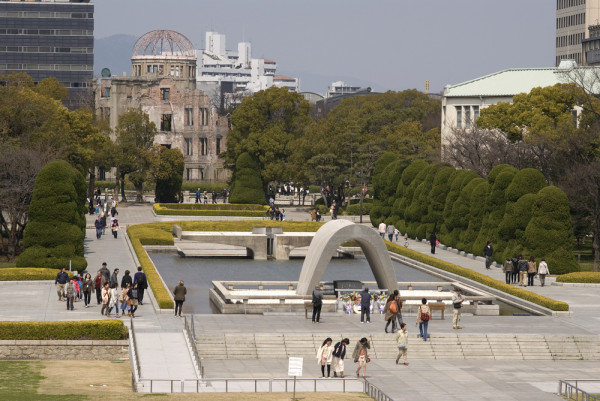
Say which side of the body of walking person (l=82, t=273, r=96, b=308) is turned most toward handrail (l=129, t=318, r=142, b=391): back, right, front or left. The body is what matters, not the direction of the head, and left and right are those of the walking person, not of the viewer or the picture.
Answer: front

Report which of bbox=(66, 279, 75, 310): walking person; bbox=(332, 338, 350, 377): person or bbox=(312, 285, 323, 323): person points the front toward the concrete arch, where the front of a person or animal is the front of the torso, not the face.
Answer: bbox=(312, 285, 323, 323): person

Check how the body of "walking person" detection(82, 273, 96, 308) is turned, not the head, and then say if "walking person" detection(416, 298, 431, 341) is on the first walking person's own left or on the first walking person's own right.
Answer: on the first walking person's own left

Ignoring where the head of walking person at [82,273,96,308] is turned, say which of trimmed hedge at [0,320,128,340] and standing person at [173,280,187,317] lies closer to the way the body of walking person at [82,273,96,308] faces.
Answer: the trimmed hedge

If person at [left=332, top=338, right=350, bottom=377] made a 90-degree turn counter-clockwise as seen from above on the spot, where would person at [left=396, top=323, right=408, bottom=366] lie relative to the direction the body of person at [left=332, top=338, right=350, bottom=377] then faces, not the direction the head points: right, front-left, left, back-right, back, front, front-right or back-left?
front

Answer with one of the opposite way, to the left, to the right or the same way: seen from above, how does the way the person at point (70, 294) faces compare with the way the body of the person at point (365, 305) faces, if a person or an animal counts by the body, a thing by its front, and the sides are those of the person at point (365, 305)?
the opposite way

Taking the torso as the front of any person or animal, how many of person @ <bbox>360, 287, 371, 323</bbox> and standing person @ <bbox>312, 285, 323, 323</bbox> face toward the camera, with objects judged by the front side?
0

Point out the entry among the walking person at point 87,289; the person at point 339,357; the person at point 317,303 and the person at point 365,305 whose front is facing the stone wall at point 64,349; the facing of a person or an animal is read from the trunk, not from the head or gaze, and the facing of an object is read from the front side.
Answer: the walking person at point 87,289

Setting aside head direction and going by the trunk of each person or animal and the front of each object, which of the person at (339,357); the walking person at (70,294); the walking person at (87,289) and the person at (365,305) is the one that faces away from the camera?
the person at (365,305)

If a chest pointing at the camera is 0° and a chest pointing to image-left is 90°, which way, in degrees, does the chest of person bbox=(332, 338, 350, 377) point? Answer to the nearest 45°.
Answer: approximately 315°

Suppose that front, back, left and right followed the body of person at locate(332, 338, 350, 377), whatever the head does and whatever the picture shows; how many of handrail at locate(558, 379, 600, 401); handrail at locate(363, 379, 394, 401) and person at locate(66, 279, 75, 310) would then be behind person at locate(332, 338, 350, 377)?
1

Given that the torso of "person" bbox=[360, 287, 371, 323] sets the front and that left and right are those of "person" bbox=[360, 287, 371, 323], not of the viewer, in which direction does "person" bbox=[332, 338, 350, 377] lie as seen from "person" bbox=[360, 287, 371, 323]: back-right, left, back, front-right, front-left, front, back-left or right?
back

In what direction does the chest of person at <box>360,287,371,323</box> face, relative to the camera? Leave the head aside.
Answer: away from the camera

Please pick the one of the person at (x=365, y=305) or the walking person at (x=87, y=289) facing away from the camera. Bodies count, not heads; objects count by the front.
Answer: the person at (x=365, y=305)

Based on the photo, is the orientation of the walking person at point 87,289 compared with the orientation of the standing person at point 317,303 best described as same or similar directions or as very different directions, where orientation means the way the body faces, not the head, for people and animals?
very different directions

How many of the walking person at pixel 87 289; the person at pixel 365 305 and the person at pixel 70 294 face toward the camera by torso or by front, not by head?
2
